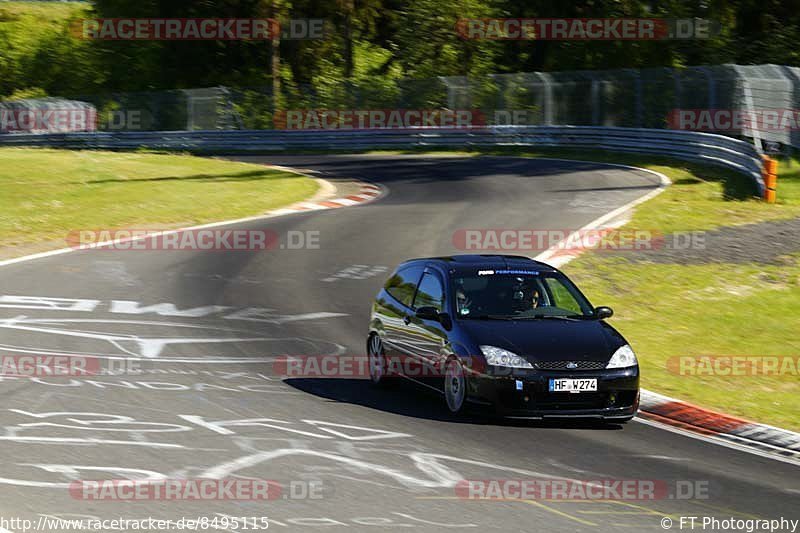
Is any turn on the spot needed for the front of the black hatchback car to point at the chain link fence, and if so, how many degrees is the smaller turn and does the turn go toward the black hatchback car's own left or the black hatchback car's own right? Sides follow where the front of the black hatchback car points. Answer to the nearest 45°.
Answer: approximately 135° to the black hatchback car's own left

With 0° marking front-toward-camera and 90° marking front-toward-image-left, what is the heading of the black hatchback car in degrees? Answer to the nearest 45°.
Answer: approximately 315°

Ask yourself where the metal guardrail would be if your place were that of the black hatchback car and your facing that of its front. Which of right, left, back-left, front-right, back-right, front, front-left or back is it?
back-left
